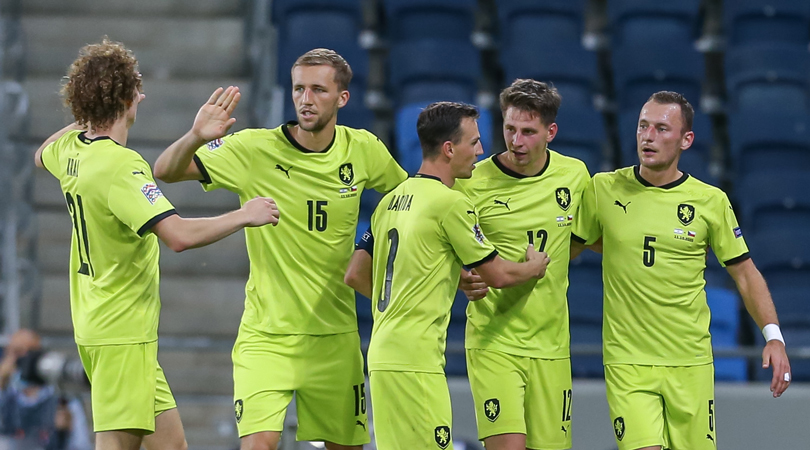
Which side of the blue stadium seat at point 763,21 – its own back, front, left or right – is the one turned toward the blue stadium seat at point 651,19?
right

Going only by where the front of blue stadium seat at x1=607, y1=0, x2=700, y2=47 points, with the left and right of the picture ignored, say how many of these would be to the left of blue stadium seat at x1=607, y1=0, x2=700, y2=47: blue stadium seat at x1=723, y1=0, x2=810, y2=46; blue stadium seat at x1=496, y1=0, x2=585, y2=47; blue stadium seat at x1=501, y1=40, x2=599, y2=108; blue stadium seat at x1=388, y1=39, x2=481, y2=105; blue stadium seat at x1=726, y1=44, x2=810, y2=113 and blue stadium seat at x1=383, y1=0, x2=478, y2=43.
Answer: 2

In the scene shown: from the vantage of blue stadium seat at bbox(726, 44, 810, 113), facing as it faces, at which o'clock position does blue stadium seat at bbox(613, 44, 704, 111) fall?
blue stadium seat at bbox(613, 44, 704, 111) is roughly at 2 o'clock from blue stadium seat at bbox(726, 44, 810, 113).

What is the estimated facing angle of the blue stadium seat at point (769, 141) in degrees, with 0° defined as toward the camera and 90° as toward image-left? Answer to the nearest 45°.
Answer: approximately 0°

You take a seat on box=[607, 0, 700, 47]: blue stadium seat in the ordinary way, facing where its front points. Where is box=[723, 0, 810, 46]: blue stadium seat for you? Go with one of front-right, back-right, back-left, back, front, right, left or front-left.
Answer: left

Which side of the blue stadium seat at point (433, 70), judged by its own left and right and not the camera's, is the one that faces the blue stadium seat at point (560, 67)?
left
